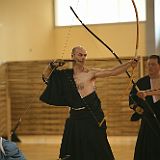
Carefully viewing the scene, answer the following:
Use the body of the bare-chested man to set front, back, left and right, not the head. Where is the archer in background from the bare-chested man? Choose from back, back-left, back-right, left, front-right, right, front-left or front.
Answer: left

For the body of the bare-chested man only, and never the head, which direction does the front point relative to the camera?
toward the camera
